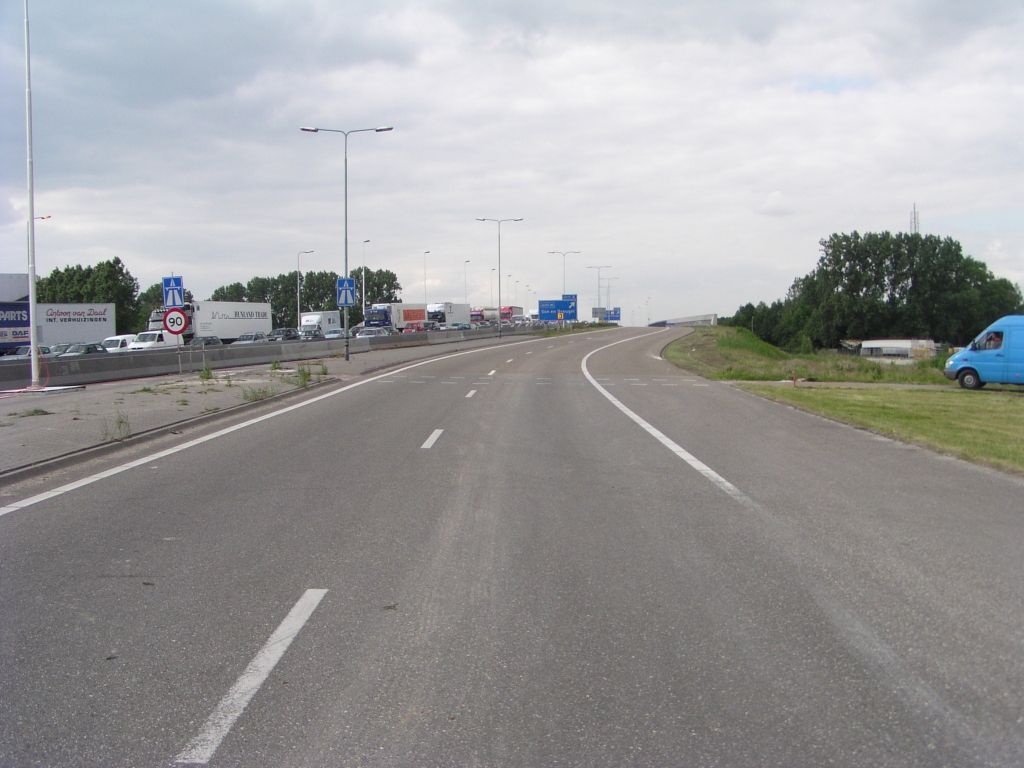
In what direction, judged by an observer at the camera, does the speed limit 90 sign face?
facing the viewer

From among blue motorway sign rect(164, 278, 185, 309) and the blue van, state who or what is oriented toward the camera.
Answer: the blue motorway sign

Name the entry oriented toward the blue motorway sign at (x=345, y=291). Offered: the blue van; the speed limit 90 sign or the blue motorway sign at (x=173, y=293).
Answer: the blue van

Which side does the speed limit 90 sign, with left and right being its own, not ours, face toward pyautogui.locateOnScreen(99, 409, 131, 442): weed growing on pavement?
front

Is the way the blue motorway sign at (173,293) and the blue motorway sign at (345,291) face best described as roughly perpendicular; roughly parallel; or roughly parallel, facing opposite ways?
roughly parallel

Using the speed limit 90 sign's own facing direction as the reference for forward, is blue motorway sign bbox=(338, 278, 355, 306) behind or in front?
behind

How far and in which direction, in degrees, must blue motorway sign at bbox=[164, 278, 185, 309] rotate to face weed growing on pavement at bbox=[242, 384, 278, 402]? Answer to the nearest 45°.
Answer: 0° — it already faces it

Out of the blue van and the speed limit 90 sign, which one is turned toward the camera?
the speed limit 90 sign

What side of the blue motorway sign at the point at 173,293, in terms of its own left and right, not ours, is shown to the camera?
front

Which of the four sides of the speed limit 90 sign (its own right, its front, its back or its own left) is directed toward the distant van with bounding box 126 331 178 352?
back

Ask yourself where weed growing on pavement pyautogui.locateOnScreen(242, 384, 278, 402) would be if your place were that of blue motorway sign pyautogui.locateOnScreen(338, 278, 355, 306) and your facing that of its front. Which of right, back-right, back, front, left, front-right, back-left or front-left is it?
front

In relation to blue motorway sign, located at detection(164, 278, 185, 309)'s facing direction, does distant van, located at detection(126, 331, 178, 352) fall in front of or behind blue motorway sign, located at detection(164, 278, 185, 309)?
behind
